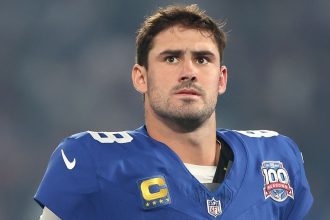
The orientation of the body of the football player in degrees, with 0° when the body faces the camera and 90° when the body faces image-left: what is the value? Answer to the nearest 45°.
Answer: approximately 315°
